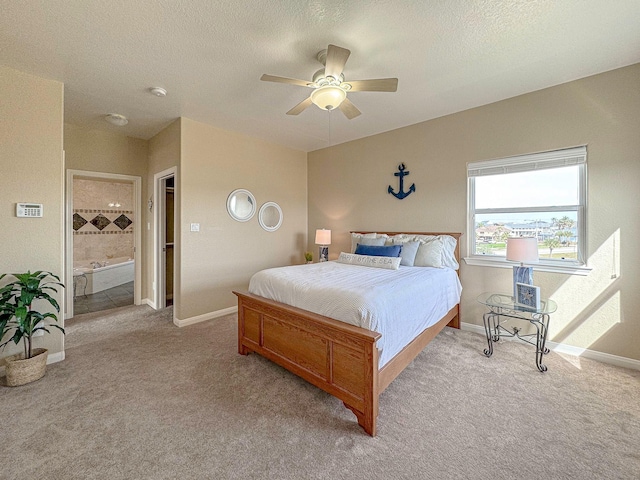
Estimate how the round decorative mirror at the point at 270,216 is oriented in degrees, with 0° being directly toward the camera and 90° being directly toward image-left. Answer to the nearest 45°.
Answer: approximately 315°

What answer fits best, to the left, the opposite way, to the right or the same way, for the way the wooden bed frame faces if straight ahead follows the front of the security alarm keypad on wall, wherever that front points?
to the right

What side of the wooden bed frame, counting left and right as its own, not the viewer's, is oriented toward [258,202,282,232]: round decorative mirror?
right

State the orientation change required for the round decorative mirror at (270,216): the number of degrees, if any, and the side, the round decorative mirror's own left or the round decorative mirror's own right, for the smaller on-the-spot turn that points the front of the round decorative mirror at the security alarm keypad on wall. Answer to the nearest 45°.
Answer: approximately 90° to the round decorative mirror's own right

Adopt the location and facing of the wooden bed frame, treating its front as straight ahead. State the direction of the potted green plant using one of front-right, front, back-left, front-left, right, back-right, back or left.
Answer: front-right

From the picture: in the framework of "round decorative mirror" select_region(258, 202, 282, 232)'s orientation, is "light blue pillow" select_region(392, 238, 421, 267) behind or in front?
in front

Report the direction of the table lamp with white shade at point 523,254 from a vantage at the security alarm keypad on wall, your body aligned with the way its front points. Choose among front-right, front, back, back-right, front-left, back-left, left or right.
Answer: front-left
